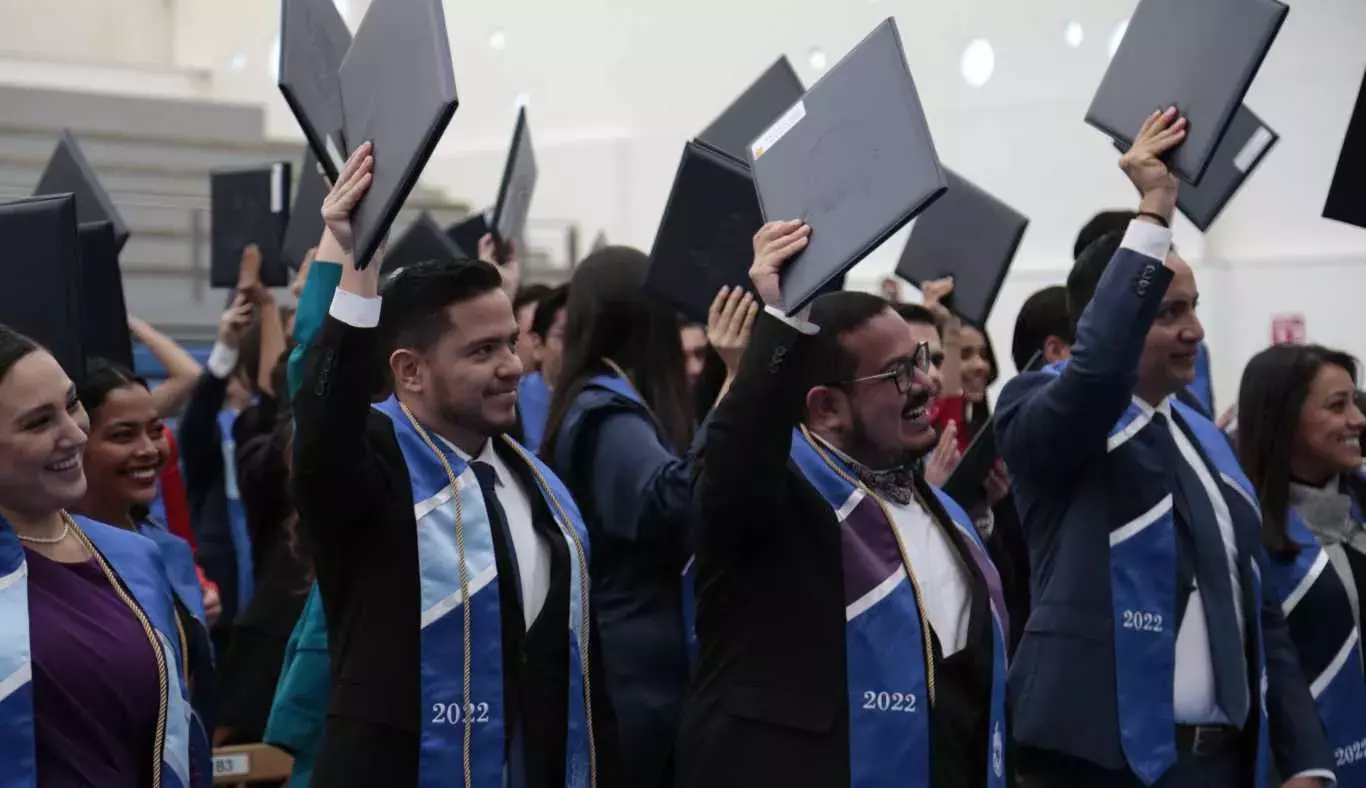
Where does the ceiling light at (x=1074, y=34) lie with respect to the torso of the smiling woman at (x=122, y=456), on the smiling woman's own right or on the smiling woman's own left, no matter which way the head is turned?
on the smiling woman's own left

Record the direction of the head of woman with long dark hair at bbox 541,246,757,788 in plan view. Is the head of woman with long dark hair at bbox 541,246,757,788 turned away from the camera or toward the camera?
away from the camera

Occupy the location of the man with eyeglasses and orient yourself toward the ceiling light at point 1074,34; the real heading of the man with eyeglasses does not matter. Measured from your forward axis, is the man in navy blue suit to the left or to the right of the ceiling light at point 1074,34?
right

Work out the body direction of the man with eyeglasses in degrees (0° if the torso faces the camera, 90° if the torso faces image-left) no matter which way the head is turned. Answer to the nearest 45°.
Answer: approximately 315°

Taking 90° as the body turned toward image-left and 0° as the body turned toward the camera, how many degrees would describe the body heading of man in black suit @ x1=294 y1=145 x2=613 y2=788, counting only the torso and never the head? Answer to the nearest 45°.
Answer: approximately 315°

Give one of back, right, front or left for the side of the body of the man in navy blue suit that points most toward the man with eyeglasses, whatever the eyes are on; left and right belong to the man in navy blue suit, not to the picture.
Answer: right

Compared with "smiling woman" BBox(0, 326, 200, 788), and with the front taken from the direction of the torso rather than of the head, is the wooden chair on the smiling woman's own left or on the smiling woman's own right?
on the smiling woman's own left

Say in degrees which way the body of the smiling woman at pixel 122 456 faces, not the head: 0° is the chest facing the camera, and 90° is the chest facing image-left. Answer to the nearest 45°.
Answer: approximately 315°
